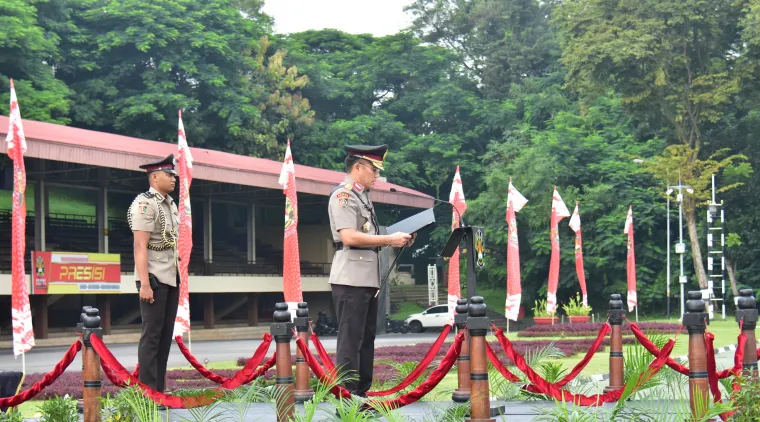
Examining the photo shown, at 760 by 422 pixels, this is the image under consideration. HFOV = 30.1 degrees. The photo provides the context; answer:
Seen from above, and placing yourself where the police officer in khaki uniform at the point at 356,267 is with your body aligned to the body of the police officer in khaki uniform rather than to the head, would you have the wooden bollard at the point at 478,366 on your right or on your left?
on your right

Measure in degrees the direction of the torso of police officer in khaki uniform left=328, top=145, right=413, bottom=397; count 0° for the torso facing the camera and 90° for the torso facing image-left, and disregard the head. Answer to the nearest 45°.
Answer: approximately 270°

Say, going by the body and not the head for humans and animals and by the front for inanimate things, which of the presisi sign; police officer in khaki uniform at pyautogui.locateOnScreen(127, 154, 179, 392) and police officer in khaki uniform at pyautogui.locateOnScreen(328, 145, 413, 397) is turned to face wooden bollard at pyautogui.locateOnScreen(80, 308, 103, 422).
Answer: the presisi sign

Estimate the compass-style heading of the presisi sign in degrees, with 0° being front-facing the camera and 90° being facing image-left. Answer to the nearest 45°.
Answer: approximately 0°

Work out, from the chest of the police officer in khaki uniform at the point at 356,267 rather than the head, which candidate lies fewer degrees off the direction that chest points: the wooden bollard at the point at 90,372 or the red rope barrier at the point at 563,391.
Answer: the red rope barrier

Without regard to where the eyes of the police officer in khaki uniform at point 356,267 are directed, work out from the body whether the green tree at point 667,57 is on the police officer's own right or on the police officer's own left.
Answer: on the police officer's own left

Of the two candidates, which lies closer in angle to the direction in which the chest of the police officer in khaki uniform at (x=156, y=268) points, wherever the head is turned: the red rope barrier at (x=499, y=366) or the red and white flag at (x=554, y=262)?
the red rope barrier

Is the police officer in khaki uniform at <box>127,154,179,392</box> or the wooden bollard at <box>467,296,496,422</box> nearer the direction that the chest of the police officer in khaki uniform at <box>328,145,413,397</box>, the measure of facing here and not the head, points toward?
the wooden bollard
